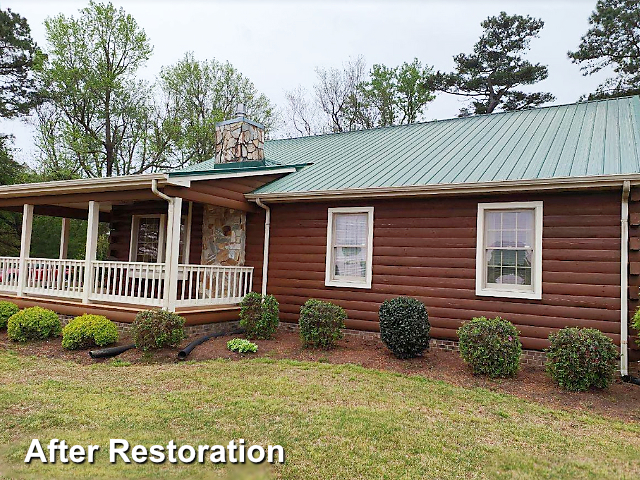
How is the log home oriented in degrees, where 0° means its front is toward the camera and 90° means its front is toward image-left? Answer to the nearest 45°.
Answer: approximately 45°

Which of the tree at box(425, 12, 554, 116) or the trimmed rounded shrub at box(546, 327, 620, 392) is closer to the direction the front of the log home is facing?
the trimmed rounded shrub

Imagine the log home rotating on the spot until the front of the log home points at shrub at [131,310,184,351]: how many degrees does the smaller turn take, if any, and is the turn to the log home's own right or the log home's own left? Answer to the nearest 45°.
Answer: approximately 45° to the log home's own right

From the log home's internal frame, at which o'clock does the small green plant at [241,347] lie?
The small green plant is roughly at 1 o'clock from the log home.

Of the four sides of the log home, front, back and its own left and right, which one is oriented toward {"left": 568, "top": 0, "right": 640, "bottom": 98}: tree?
back

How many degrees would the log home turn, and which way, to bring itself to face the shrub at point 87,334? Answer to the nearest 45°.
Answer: approximately 45° to its right

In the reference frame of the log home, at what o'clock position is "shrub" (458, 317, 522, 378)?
The shrub is roughly at 10 o'clock from the log home.
